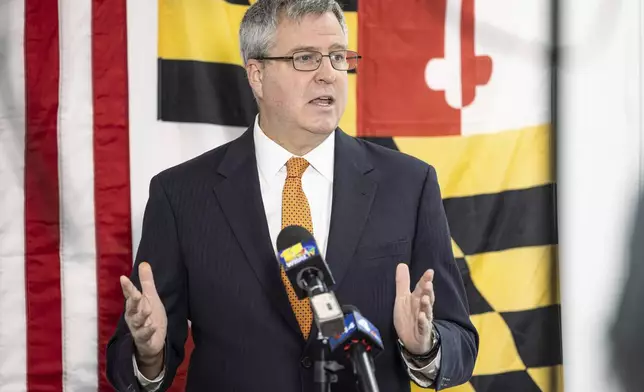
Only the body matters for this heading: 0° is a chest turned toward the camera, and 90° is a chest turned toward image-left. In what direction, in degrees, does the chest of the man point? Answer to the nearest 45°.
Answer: approximately 0°

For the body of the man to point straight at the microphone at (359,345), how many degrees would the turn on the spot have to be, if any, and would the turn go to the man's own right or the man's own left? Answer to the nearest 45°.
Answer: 0° — they already face it

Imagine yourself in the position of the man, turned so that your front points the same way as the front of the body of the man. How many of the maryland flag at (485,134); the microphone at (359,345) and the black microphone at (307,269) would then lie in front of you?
2

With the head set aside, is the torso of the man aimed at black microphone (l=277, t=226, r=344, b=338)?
yes

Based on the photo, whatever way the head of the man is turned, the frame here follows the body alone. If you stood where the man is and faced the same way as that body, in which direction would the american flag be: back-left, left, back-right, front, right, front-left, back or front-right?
back-right

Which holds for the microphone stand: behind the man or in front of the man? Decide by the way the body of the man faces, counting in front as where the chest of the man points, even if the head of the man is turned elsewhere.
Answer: in front

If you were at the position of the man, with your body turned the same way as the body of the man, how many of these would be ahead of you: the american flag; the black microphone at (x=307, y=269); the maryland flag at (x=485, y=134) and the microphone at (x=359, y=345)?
2

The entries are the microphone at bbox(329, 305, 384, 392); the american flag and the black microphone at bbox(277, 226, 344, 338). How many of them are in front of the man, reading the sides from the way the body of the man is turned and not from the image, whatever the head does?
2

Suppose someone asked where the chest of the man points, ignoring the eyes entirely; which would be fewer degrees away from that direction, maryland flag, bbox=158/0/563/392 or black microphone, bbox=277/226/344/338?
the black microphone
